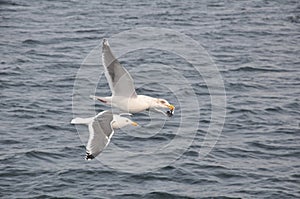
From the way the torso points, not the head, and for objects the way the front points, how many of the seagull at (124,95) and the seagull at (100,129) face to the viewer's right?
2

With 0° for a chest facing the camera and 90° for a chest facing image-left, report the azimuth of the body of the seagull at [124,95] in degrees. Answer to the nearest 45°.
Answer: approximately 270°

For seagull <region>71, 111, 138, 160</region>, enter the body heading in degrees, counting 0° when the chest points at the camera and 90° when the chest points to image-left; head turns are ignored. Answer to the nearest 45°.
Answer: approximately 270°

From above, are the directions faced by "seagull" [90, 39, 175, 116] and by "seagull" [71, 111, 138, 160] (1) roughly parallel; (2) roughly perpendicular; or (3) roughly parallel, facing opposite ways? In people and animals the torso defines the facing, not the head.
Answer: roughly parallel
